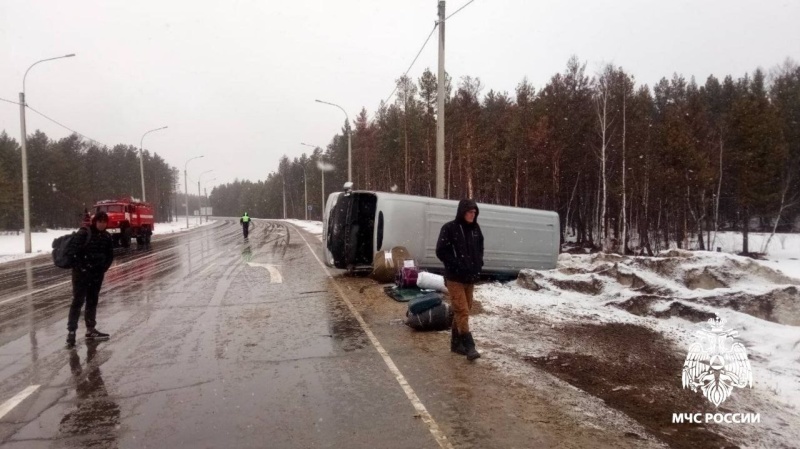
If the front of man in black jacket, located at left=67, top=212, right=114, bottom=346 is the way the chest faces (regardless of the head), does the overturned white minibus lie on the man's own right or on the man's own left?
on the man's own left

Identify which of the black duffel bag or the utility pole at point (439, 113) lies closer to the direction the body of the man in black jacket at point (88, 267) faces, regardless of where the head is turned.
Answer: the black duffel bag

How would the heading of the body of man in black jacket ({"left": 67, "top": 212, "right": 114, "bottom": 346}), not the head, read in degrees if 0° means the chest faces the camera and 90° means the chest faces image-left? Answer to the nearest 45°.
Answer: approximately 315°

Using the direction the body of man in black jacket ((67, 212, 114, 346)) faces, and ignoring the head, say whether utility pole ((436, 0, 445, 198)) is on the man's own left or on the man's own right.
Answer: on the man's own left

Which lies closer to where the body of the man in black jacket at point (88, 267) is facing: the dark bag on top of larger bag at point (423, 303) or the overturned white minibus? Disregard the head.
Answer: the dark bag on top of larger bag

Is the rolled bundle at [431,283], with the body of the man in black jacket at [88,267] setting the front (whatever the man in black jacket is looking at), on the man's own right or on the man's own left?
on the man's own left

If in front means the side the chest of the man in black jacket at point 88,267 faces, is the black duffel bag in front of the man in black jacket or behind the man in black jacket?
in front

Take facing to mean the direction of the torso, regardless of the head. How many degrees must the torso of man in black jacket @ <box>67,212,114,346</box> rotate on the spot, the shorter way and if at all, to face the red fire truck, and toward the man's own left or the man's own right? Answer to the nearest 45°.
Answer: approximately 135° to the man's own left

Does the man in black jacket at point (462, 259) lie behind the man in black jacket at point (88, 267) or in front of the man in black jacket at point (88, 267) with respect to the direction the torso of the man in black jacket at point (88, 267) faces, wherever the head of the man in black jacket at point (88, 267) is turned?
in front

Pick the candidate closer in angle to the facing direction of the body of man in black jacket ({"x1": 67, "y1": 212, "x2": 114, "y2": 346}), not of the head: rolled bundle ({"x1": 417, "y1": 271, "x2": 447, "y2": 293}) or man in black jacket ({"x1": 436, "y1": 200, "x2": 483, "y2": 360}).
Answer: the man in black jacket
